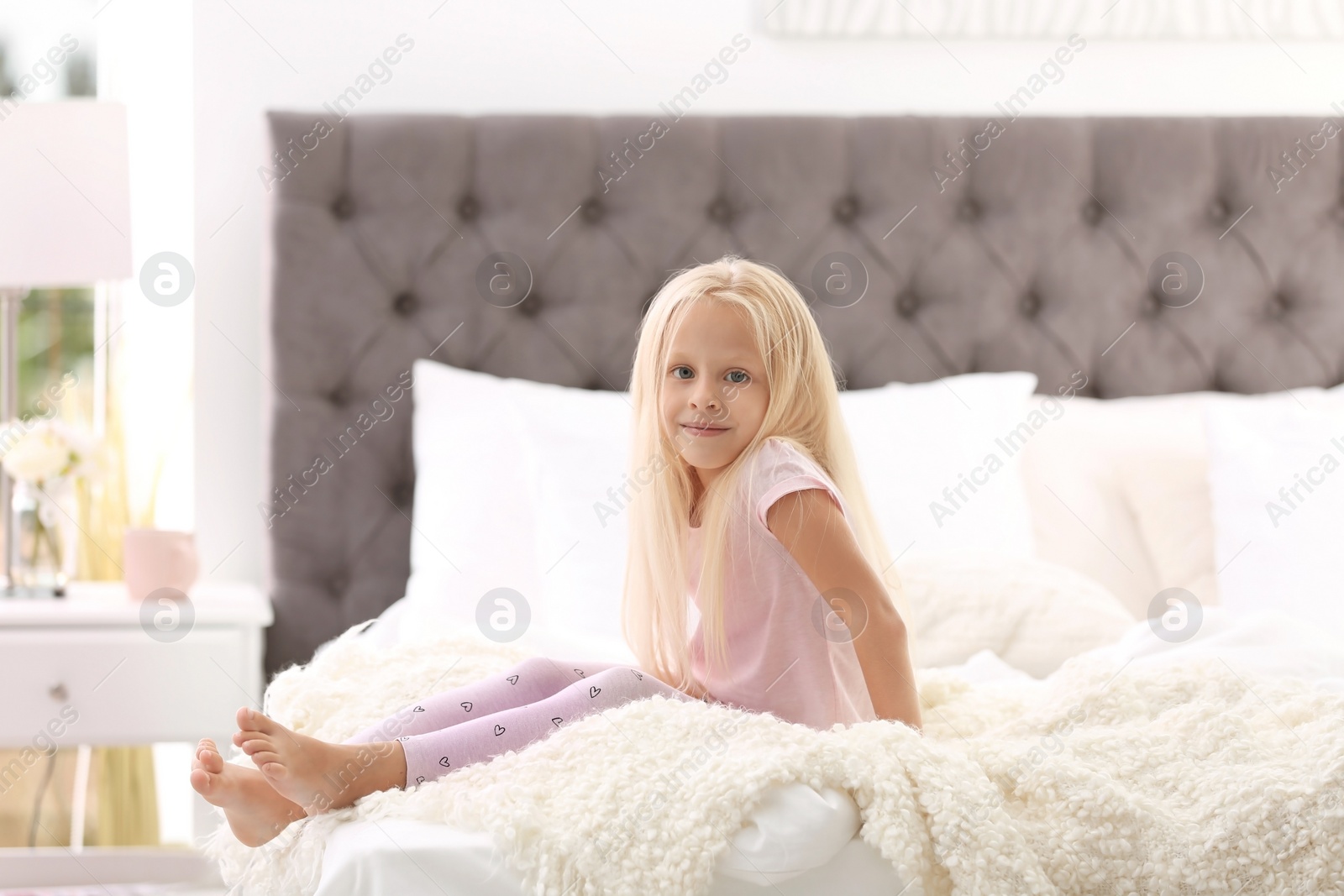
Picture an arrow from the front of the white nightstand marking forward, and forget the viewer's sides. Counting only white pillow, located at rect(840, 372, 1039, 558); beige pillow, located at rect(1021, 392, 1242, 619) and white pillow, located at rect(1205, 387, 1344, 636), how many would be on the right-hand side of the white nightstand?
0

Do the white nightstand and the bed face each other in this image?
no

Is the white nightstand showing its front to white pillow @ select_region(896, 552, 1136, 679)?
no

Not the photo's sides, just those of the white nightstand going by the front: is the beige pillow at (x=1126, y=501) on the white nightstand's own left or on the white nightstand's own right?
on the white nightstand's own left

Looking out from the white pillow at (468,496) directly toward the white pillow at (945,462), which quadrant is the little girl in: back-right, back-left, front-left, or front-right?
front-right

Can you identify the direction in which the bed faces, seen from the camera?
facing the viewer

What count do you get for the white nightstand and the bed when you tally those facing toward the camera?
2

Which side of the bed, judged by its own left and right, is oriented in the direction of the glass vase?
right

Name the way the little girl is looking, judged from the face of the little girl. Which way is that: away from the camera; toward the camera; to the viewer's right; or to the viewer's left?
toward the camera

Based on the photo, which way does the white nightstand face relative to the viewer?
toward the camera

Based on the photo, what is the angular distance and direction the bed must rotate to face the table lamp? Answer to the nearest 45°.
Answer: approximately 90° to its right
